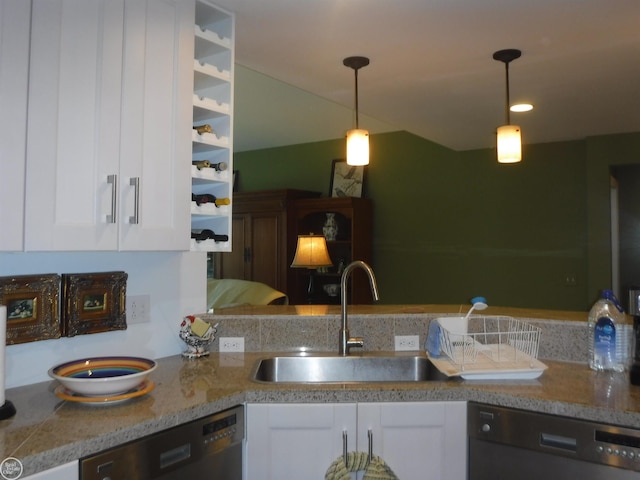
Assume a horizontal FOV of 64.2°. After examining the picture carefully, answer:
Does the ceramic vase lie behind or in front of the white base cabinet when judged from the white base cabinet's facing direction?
behind

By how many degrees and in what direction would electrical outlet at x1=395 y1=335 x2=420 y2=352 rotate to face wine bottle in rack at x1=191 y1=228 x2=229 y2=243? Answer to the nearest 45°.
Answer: approximately 45° to its right

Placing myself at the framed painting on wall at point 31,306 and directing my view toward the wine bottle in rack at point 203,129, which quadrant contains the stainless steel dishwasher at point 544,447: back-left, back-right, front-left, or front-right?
front-right

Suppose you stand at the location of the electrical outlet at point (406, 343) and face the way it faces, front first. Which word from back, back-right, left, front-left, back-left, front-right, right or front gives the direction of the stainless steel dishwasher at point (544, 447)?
front-left

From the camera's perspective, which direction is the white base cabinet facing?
toward the camera

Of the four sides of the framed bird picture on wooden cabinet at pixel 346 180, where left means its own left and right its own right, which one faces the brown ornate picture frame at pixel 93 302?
front

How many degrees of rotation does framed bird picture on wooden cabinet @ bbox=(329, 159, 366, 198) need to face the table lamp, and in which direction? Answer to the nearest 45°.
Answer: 0° — it already faces it

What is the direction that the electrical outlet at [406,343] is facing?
toward the camera

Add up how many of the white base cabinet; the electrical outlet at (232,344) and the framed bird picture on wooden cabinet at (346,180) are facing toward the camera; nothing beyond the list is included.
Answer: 3

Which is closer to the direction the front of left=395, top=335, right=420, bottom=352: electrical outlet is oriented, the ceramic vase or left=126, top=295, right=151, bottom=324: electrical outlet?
the electrical outlet

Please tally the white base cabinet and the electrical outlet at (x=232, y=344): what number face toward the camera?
2

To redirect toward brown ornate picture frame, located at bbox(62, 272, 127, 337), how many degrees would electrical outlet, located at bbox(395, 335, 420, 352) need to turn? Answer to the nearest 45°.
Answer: approximately 45° to its right

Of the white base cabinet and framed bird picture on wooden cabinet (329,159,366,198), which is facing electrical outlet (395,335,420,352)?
the framed bird picture on wooden cabinet
